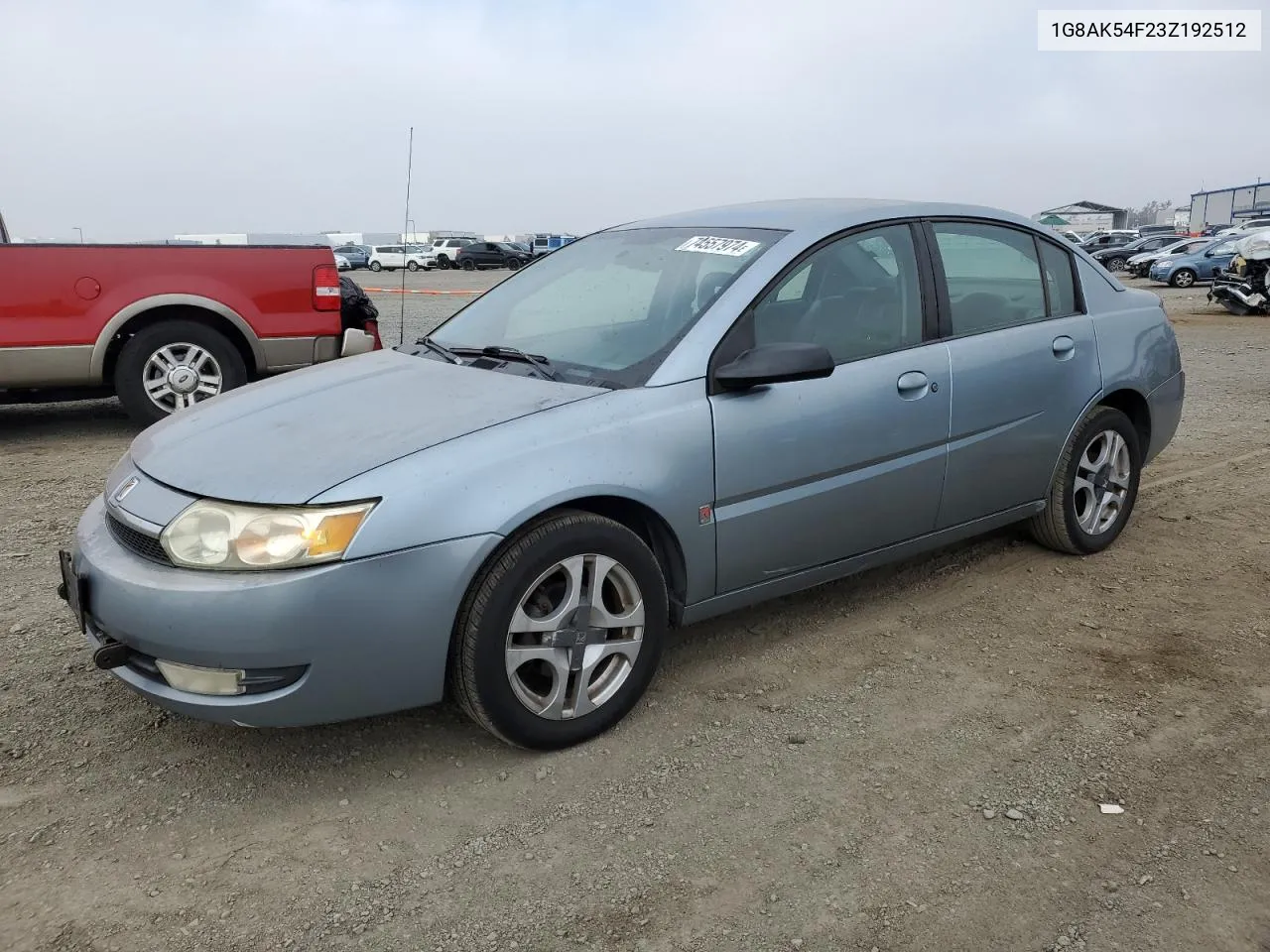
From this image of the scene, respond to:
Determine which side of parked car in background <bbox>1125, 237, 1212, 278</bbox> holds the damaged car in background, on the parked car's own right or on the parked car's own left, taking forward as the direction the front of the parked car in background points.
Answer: on the parked car's own left

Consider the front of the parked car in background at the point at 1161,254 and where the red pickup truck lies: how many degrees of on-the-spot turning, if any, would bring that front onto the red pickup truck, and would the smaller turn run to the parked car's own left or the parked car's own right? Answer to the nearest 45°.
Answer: approximately 45° to the parked car's own left

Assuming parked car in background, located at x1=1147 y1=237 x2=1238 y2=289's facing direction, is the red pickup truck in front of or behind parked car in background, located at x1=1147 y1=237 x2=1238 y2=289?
in front

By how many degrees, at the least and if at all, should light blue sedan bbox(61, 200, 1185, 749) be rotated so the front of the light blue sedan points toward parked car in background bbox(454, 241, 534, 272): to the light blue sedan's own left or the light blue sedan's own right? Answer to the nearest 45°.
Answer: approximately 135° to the light blue sedan's own right

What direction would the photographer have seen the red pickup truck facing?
facing to the left of the viewer

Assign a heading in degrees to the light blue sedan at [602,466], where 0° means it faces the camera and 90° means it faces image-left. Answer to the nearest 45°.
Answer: approximately 45°
